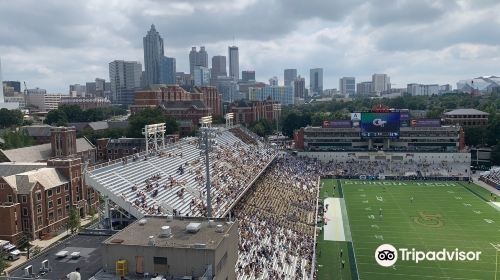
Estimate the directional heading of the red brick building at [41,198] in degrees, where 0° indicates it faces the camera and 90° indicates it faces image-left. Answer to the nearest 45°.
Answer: approximately 315°
